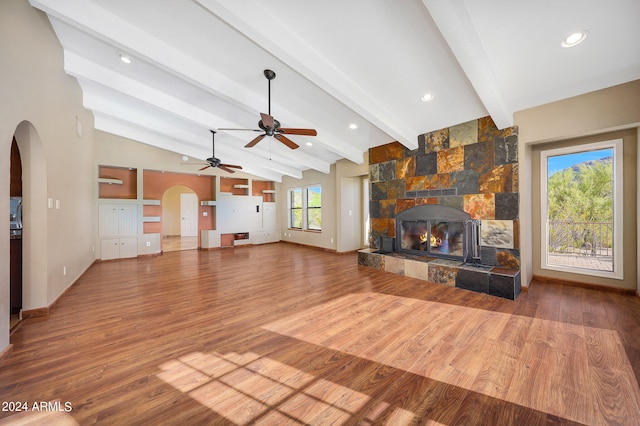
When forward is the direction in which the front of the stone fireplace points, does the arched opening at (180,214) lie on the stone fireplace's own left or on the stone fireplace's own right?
on the stone fireplace's own right

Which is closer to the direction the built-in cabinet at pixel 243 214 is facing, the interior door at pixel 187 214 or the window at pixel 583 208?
the window

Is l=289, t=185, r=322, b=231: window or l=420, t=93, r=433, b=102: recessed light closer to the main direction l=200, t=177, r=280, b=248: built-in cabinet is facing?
the recessed light

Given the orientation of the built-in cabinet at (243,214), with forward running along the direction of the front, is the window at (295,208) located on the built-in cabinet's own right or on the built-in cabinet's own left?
on the built-in cabinet's own left

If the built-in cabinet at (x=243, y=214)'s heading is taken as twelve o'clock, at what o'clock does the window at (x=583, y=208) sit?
The window is roughly at 11 o'clock from the built-in cabinet.

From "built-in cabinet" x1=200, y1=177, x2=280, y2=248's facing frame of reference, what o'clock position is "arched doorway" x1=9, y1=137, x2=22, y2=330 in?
The arched doorway is roughly at 1 o'clock from the built-in cabinet.

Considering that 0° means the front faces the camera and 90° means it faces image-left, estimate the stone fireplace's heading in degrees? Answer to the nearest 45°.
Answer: approximately 45°
